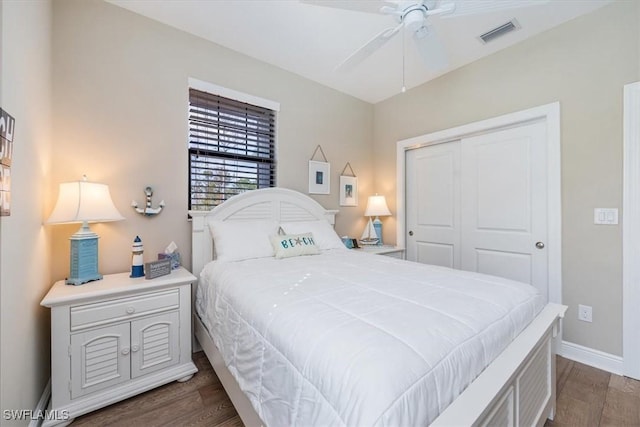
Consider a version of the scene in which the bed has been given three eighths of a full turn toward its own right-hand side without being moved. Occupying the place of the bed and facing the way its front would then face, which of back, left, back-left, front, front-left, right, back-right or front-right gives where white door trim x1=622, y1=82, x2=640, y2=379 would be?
back-right

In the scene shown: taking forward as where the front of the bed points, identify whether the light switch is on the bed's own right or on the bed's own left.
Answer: on the bed's own left

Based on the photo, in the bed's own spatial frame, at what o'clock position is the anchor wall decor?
The anchor wall decor is roughly at 5 o'clock from the bed.

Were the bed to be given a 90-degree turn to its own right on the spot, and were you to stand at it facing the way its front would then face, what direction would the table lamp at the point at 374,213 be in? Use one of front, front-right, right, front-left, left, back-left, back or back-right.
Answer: back-right

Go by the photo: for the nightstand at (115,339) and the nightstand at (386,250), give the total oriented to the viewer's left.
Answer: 0

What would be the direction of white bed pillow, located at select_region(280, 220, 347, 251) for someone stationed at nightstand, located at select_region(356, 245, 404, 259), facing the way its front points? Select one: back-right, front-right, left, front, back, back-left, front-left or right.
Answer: right

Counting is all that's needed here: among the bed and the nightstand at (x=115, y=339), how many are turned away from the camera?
0

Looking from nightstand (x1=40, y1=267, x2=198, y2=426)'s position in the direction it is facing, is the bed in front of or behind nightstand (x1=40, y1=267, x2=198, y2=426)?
in front

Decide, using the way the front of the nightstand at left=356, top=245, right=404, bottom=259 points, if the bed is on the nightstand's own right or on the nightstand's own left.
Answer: on the nightstand's own right

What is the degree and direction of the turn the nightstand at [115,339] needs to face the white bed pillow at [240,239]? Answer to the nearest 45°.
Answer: approximately 45° to its left

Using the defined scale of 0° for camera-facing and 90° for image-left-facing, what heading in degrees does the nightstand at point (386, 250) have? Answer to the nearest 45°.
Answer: approximately 315°

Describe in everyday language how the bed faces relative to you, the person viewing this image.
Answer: facing the viewer and to the right of the viewer
